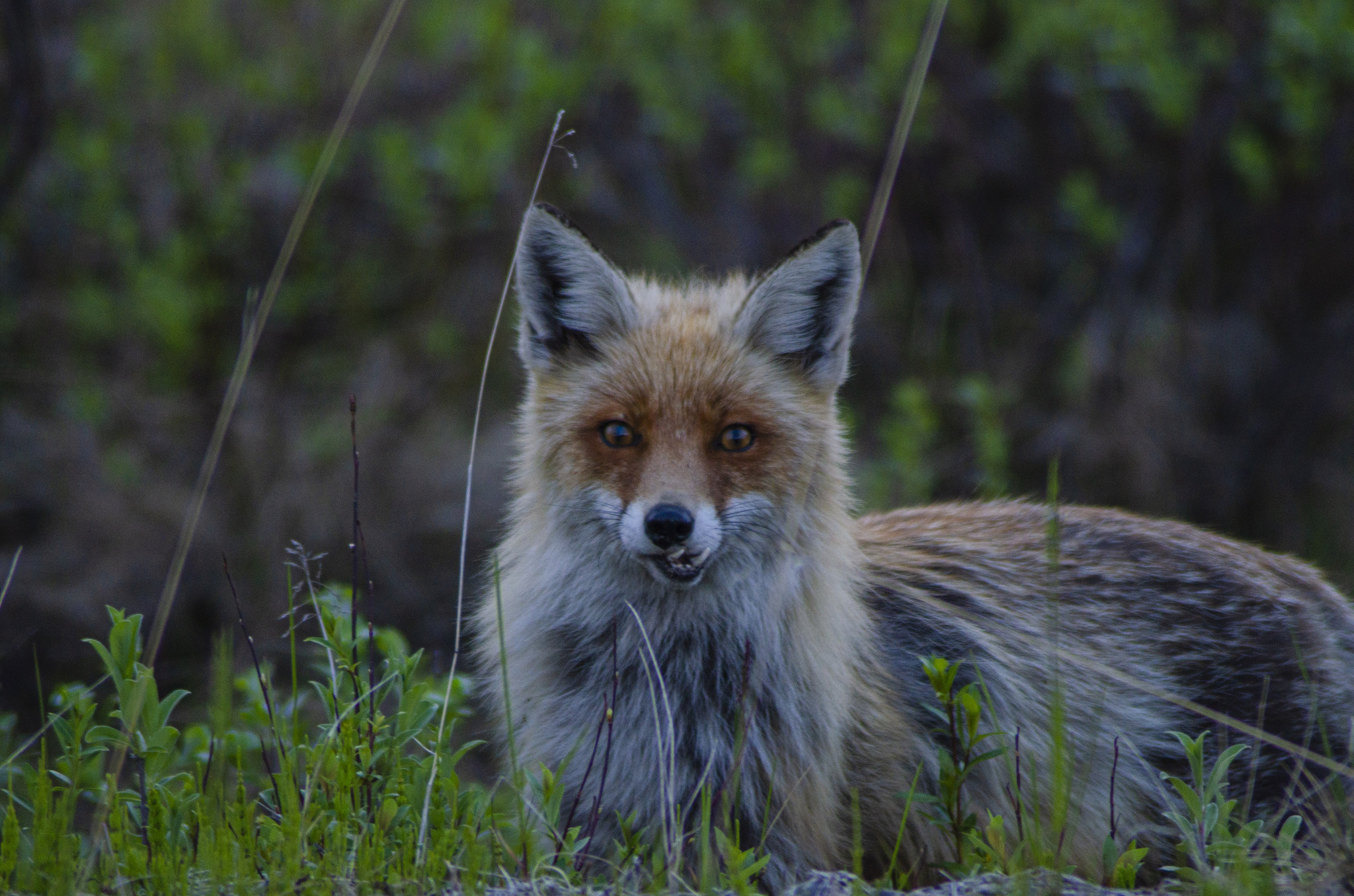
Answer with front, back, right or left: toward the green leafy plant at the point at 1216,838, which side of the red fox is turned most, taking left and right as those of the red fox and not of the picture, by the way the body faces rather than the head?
left

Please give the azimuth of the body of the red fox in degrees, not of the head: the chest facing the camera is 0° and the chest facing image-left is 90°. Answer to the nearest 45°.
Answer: approximately 45°

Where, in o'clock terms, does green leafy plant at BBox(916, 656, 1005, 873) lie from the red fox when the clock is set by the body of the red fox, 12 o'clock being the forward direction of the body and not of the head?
The green leafy plant is roughly at 9 o'clock from the red fox.
